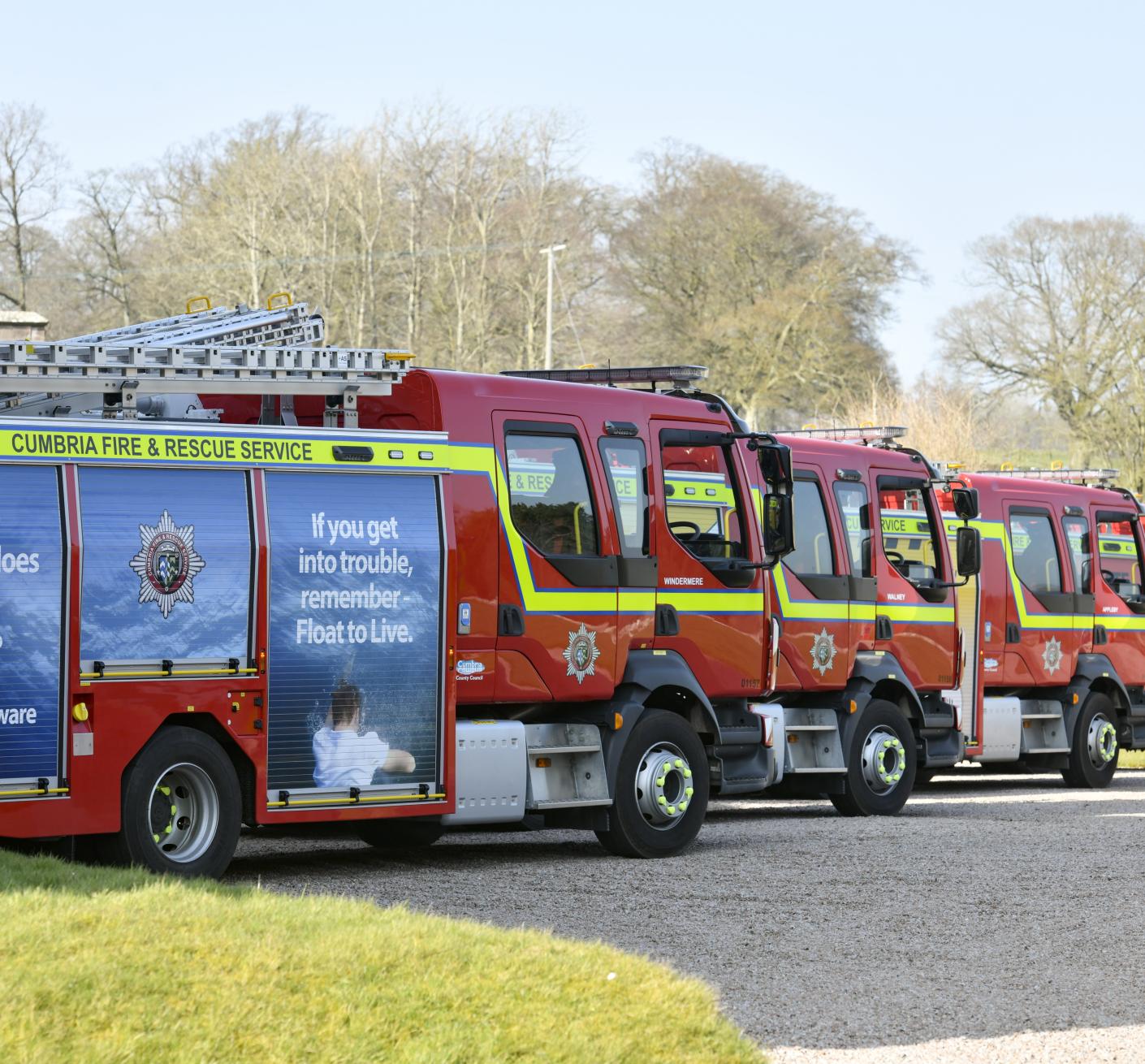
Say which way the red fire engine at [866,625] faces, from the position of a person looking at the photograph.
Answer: facing away from the viewer and to the right of the viewer

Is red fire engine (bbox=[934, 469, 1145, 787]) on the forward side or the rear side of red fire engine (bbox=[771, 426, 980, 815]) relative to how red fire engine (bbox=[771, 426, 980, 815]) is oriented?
on the forward side

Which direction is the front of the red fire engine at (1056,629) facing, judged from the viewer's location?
facing away from the viewer and to the right of the viewer

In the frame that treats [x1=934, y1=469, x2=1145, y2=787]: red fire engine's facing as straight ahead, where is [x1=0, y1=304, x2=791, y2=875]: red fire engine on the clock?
[x1=0, y1=304, x2=791, y2=875]: red fire engine is roughly at 5 o'clock from [x1=934, y1=469, x2=1145, y2=787]: red fire engine.

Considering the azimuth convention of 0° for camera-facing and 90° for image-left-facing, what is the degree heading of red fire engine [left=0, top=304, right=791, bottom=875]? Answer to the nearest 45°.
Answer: approximately 225°

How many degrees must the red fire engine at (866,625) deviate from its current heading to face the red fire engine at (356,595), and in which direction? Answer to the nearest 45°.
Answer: approximately 180°

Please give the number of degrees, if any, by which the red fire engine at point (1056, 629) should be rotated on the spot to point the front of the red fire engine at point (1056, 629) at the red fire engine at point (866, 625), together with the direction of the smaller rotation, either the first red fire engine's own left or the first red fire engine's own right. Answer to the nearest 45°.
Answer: approximately 135° to the first red fire engine's own right

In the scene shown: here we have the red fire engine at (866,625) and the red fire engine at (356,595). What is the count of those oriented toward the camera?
0

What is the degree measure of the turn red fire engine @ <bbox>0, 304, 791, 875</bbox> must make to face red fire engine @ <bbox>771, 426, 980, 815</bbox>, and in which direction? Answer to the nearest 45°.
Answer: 0° — it already faces it

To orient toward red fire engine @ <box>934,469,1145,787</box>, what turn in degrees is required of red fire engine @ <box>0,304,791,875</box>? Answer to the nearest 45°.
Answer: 0° — it already faces it
